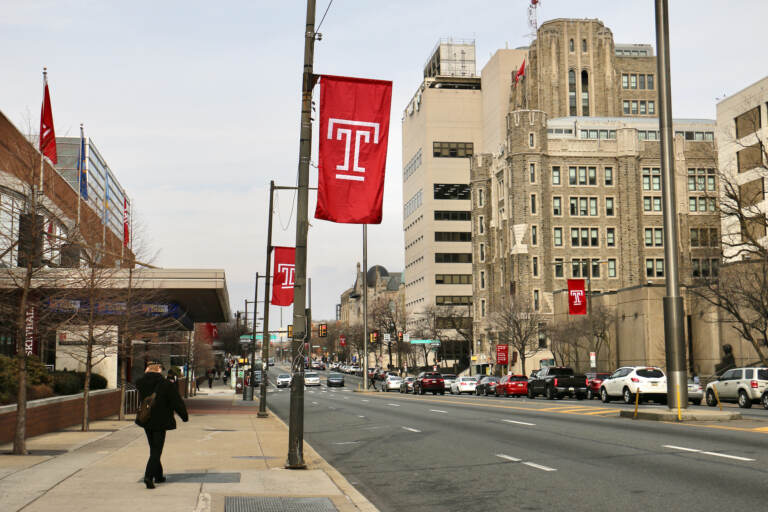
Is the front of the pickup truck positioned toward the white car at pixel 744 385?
no

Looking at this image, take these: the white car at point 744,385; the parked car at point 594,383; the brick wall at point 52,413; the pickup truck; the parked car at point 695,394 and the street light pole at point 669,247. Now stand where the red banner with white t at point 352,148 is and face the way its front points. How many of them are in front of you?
0

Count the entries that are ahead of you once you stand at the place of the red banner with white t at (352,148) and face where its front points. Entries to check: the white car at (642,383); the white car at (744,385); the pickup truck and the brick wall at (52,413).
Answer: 0

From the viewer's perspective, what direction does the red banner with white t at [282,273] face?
toward the camera

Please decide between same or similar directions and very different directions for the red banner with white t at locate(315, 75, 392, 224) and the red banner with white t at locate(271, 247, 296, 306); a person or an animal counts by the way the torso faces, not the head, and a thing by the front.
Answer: same or similar directions

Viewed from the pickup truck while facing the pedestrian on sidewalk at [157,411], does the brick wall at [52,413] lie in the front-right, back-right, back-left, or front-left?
front-right

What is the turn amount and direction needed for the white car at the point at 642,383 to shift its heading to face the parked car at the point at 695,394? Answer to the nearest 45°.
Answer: approximately 90° to its right

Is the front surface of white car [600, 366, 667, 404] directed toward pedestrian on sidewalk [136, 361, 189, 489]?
no

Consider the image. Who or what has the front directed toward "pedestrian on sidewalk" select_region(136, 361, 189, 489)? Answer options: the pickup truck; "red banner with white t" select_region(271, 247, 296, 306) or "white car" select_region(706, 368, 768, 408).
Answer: the red banner with white t

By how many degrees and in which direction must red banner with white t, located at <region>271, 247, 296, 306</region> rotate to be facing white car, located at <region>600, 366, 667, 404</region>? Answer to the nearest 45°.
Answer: approximately 90° to its left

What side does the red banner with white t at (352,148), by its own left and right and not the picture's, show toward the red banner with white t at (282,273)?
back

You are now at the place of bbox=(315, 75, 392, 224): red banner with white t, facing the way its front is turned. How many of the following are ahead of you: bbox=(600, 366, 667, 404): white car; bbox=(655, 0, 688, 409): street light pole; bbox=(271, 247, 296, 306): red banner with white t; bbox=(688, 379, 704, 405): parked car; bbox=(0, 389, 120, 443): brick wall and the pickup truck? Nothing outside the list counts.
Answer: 0

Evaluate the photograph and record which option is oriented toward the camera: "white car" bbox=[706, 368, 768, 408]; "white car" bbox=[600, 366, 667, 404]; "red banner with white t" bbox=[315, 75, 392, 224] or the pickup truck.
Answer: the red banner with white t

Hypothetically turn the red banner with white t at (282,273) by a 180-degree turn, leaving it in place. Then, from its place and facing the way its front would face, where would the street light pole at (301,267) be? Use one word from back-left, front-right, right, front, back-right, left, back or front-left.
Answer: back

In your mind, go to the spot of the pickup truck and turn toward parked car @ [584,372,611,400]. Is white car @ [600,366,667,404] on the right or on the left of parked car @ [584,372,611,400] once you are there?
right

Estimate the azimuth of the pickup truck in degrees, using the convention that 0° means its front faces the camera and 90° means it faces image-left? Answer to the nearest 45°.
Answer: approximately 135°

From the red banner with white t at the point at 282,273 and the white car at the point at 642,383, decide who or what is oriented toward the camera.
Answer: the red banner with white t
